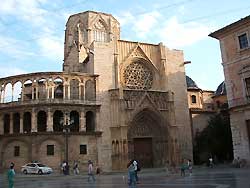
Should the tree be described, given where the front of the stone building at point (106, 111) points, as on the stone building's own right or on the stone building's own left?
on the stone building's own left

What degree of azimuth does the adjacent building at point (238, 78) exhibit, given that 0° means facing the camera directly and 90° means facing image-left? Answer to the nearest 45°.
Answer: approximately 45°

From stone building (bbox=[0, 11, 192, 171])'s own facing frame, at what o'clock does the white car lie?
The white car is roughly at 2 o'clock from the stone building.

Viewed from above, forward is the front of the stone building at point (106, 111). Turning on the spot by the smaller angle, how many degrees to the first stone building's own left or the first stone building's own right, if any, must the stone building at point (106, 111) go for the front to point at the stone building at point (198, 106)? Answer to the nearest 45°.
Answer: approximately 135° to the first stone building's own left

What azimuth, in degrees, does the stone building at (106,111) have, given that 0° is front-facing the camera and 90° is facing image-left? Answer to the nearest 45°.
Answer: approximately 0°

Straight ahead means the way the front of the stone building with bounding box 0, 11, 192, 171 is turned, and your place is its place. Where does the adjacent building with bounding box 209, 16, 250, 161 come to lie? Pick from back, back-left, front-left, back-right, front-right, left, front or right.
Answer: front-left
